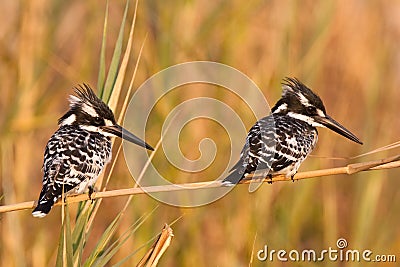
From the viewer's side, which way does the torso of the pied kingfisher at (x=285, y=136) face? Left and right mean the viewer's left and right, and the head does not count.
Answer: facing to the right of the viewer

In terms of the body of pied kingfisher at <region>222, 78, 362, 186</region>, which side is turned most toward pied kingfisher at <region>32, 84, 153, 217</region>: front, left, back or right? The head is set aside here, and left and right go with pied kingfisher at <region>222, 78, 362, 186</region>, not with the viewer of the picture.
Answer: back
